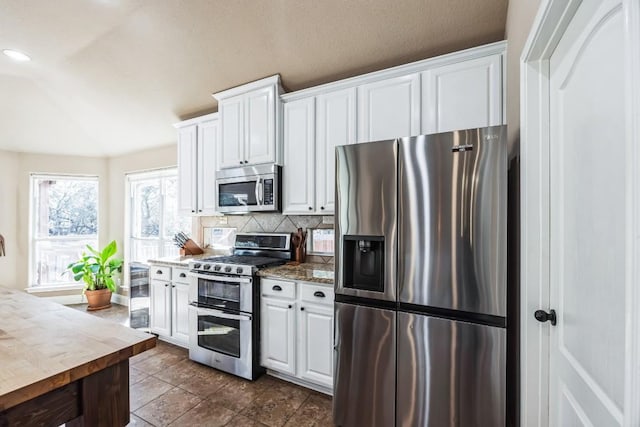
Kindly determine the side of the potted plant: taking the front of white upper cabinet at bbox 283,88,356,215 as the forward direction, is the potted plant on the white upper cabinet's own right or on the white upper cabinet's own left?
on the white upper cabinet's own right

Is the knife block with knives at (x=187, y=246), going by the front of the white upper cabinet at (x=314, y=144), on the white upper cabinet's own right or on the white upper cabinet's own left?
on the white upper cabinet's own right

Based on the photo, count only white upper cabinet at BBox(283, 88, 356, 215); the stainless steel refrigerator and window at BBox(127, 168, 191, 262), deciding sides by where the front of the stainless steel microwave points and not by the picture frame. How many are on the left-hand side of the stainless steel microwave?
2

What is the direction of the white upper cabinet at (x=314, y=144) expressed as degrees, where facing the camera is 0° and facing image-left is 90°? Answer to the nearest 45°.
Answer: approximately 45°

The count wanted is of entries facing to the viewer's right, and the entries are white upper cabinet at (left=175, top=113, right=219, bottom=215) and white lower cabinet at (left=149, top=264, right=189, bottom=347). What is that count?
0

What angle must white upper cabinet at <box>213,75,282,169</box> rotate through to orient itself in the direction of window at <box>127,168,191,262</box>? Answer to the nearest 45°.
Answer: approximately 90° to its right

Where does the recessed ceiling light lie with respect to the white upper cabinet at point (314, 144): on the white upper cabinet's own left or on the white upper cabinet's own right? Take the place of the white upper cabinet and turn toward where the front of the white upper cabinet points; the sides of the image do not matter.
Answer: on the white upper cabinet's own right

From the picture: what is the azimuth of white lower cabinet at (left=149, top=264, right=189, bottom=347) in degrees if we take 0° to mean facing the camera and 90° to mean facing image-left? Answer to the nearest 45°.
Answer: approximately 45°

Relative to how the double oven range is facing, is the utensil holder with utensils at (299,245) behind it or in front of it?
behind

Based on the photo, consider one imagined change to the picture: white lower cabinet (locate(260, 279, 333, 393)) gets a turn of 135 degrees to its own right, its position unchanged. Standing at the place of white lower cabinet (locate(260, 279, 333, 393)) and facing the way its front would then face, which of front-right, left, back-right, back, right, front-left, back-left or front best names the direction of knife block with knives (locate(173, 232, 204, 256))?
front-left

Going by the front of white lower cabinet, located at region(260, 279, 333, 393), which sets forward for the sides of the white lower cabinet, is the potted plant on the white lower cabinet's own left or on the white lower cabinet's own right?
on the white lower cabinet's own right

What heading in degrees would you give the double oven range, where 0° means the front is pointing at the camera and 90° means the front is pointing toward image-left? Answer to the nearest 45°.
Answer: approximately 45°
